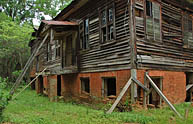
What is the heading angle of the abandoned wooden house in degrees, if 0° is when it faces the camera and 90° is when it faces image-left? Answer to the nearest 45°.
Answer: approximately 45°

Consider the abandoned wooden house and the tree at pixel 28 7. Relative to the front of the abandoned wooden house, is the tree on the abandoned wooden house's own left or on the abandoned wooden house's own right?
on the abandoned wooden house's own right
